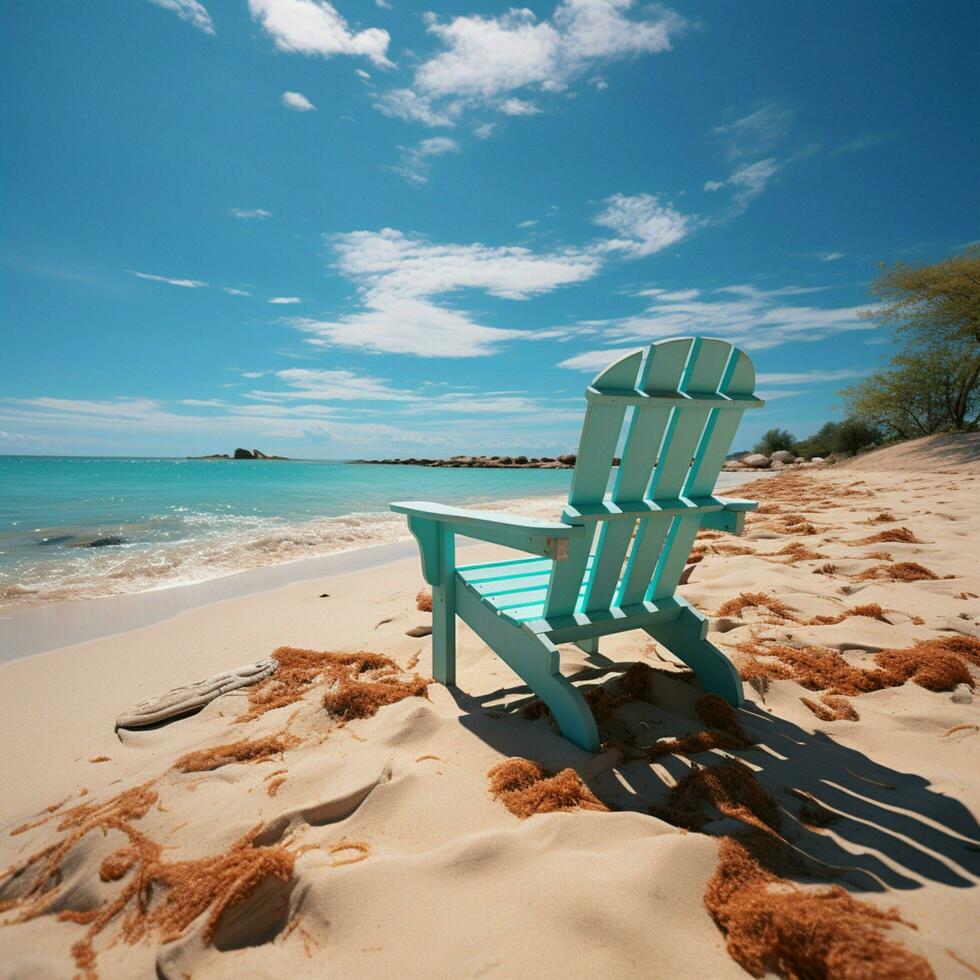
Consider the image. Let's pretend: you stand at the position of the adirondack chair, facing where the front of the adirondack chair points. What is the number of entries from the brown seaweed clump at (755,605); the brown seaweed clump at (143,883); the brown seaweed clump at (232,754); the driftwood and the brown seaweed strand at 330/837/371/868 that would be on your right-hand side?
1

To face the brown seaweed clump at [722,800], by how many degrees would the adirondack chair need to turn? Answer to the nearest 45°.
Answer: approximately 180°

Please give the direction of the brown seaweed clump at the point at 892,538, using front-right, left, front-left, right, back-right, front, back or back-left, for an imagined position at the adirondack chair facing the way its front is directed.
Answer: right

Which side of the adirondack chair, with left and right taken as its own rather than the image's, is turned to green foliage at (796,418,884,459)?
right

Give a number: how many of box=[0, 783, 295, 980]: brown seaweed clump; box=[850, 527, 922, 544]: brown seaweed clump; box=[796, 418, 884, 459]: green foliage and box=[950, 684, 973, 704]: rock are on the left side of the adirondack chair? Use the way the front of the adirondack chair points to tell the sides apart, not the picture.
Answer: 1

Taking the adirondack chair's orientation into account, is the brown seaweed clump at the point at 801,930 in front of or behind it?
behind

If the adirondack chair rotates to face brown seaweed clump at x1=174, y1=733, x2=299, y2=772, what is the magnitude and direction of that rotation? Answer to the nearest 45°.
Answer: approximately 45° to its left

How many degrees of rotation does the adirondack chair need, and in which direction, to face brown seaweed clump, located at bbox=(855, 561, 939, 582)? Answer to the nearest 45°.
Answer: approximately 90° to its right

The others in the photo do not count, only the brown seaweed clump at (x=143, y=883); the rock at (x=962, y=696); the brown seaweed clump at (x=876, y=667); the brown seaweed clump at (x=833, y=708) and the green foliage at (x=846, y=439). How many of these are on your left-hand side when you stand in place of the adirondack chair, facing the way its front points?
1

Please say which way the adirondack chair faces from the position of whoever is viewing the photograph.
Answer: facing away from the viewer and to the left of the viewer

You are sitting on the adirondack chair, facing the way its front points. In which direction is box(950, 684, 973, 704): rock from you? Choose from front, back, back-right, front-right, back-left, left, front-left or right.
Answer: back-right

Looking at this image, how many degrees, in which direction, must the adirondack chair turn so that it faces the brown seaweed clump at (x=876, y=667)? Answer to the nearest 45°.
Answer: approximately 135° to its right

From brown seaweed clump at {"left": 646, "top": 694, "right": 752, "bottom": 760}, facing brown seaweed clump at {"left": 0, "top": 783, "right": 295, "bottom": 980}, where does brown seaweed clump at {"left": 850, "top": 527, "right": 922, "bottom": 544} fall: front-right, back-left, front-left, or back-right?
back-right

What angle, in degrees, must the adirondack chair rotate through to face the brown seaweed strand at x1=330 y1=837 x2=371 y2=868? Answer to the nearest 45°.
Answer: approximately 90° to its left

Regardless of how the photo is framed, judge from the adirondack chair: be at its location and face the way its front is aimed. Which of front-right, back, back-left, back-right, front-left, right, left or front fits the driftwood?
front-left

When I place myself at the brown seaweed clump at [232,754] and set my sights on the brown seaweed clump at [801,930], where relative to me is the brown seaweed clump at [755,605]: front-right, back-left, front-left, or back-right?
front-left

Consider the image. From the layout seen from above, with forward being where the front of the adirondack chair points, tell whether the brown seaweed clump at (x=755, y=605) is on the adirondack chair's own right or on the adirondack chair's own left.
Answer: on the adirondack chair's own right
